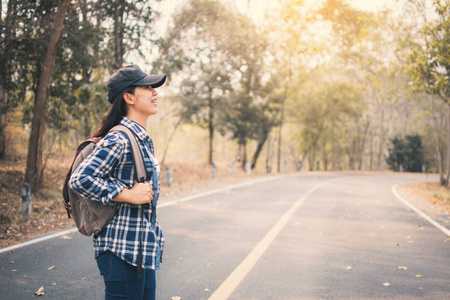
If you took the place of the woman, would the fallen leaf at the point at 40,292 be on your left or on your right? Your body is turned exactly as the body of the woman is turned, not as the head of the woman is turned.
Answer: on your left

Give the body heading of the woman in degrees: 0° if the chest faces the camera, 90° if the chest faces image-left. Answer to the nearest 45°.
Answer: approximately 270°

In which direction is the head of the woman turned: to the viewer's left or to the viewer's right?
to the viewer's right
